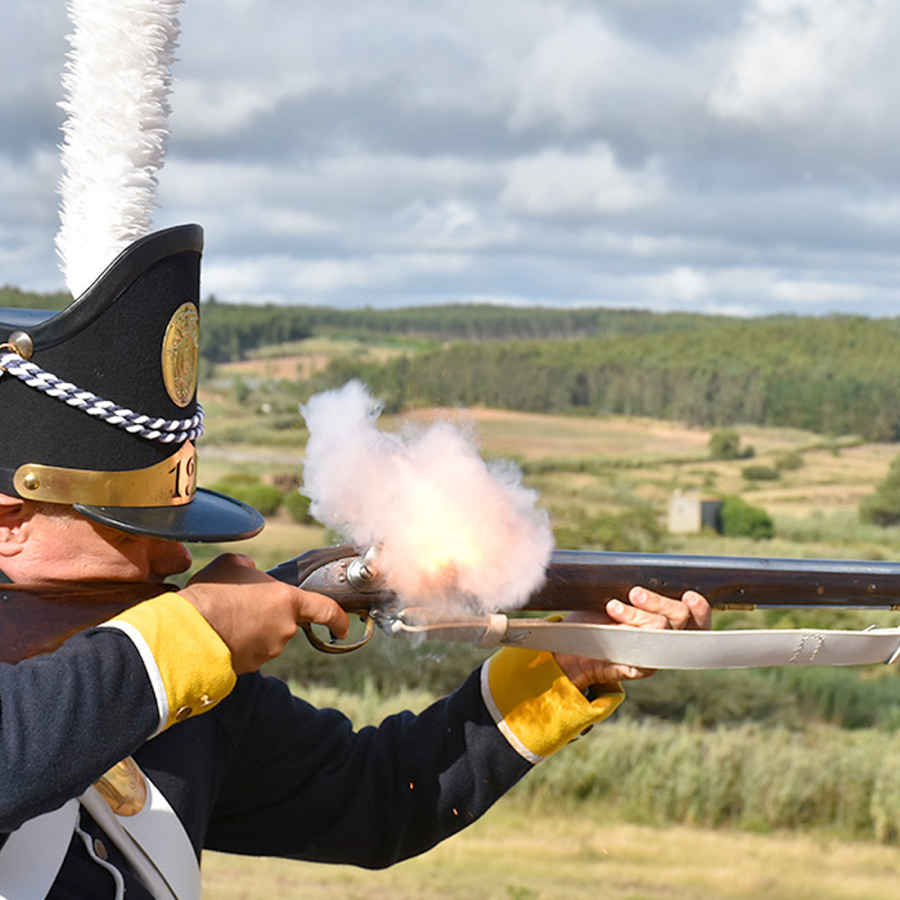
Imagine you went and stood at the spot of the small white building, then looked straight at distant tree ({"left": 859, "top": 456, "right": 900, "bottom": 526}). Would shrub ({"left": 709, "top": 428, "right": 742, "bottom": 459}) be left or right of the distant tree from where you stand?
left

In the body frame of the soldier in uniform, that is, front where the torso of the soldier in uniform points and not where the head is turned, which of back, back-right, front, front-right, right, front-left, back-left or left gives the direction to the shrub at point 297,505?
back-left

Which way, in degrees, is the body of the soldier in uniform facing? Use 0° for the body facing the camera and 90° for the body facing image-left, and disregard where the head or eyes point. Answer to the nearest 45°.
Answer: approximately 315°

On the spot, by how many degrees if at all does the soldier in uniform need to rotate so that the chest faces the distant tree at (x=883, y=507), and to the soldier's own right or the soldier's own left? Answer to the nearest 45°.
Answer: approximately 90° to the soldier's own left

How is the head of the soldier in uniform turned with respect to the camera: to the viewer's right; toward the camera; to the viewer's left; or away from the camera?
to the viewer's right
